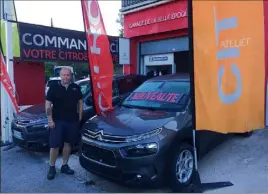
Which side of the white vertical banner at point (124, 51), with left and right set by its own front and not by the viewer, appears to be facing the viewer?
front

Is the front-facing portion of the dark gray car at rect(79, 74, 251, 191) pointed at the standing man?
no

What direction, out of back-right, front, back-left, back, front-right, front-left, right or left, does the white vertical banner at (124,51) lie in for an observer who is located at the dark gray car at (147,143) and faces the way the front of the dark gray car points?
back-right

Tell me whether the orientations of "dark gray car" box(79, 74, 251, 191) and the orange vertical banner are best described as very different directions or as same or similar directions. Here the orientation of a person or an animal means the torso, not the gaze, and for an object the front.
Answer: same or similar directions

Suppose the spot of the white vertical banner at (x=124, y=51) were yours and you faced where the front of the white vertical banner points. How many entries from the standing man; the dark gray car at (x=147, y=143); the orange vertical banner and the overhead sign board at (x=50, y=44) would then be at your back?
0

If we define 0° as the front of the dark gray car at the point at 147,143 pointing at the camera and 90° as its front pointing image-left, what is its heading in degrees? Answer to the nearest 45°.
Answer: approximately 45°

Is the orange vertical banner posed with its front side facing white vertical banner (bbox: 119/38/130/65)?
no

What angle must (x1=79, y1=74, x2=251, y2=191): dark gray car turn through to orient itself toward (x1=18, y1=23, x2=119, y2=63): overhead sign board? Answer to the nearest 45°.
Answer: approximately 90° to its right

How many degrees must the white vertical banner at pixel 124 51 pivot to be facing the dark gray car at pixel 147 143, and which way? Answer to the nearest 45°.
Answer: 0° — it already faces it

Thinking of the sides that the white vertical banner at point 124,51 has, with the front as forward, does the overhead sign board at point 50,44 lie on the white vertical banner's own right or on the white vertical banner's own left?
on the white vertical banner's own right

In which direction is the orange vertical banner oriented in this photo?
toward the camera

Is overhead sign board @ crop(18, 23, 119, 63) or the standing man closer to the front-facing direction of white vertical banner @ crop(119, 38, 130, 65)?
the standing man

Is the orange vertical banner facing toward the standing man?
no
